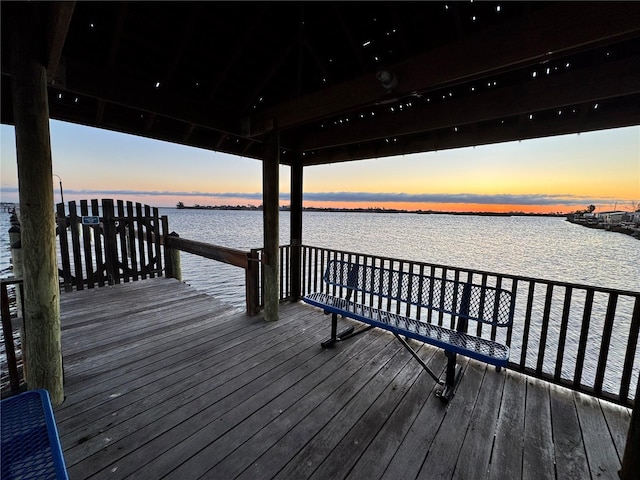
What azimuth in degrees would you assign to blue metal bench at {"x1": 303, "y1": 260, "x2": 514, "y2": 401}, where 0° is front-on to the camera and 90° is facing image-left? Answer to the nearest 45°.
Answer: approximately 45°

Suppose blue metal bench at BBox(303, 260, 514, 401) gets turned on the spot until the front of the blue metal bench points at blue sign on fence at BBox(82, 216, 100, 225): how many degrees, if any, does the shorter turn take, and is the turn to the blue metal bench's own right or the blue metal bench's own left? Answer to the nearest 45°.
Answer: approximately 45° to the blue metal bench's own right

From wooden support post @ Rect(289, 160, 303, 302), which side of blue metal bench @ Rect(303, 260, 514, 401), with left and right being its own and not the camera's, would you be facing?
right

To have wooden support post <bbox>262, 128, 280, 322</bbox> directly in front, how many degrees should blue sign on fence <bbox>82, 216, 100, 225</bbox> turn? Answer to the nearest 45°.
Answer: approximately 45° to its left

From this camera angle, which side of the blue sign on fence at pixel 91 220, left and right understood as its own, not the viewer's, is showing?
front

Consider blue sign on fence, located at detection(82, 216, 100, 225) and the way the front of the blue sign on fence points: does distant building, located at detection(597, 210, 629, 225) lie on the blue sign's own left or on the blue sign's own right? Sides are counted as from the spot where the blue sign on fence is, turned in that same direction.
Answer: on the blue sign's own left

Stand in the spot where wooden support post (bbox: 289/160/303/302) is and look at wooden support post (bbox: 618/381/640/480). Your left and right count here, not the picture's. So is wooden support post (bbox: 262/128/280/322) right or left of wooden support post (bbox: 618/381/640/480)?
right

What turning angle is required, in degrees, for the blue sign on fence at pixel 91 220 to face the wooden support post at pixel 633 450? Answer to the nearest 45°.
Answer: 0° — it already faces it

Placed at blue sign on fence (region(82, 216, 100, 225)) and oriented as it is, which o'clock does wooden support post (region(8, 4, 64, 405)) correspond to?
The wooden support post is roughly at 12 o'clock from the blue sign on fence.

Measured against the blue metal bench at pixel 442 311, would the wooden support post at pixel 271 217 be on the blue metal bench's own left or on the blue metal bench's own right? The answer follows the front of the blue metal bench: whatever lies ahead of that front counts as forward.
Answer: on the blue metal bench's own right

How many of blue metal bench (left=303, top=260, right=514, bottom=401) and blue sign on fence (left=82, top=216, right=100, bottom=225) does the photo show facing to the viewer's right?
0

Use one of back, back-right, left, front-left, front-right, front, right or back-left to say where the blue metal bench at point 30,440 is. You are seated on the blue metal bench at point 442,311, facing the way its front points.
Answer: front

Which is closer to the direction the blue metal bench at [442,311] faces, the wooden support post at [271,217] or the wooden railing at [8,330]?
the wooden railing

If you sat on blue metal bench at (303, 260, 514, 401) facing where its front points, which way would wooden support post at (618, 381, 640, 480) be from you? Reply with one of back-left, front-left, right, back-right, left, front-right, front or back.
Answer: left

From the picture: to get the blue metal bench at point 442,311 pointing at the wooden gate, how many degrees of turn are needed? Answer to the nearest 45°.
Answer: approximately 45° to its right

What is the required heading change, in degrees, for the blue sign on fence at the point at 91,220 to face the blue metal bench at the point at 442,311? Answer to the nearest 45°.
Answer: approximately 45° to its left
